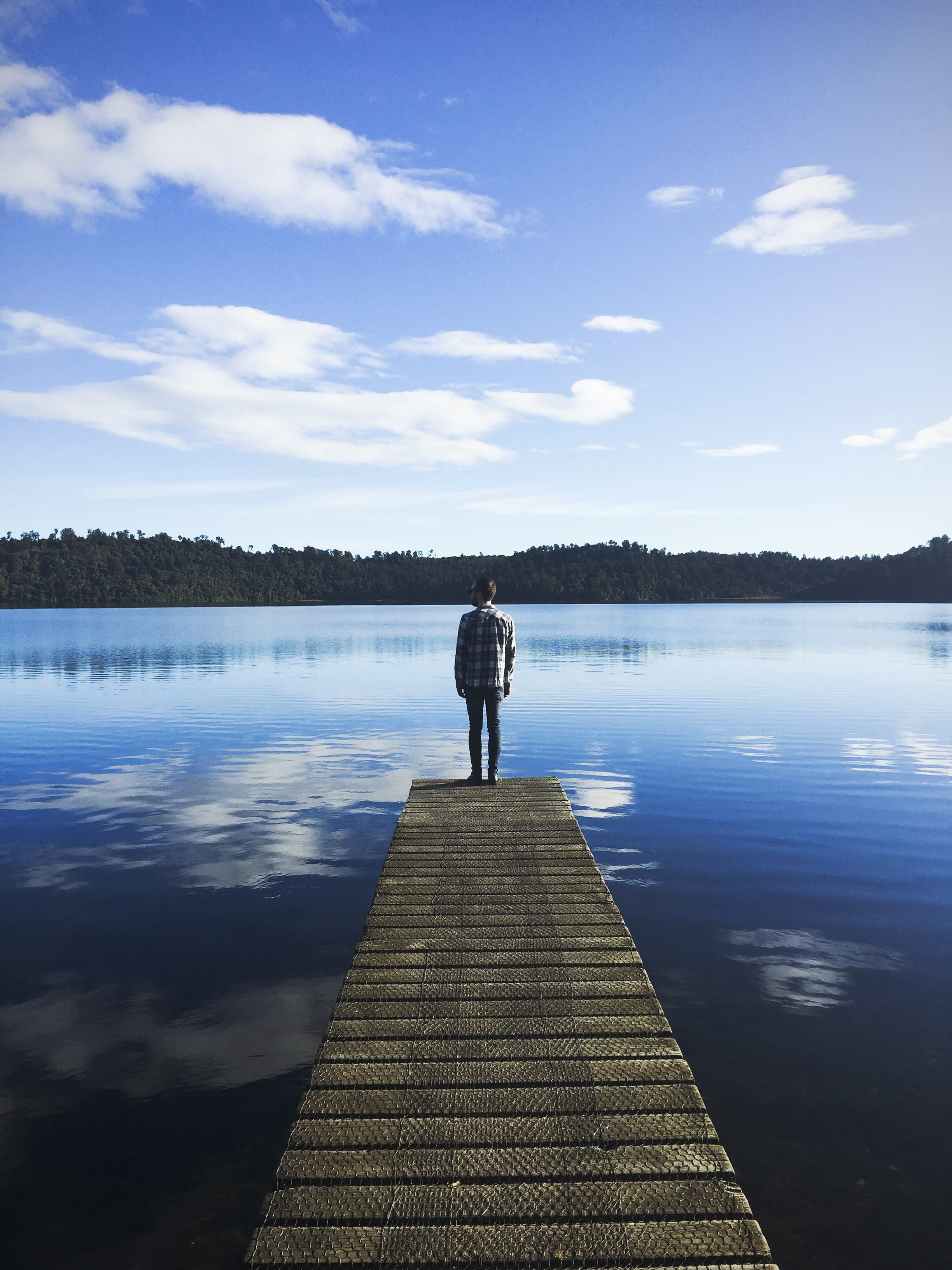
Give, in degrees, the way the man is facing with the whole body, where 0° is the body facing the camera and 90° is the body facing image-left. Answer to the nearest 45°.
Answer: approximately 180°
